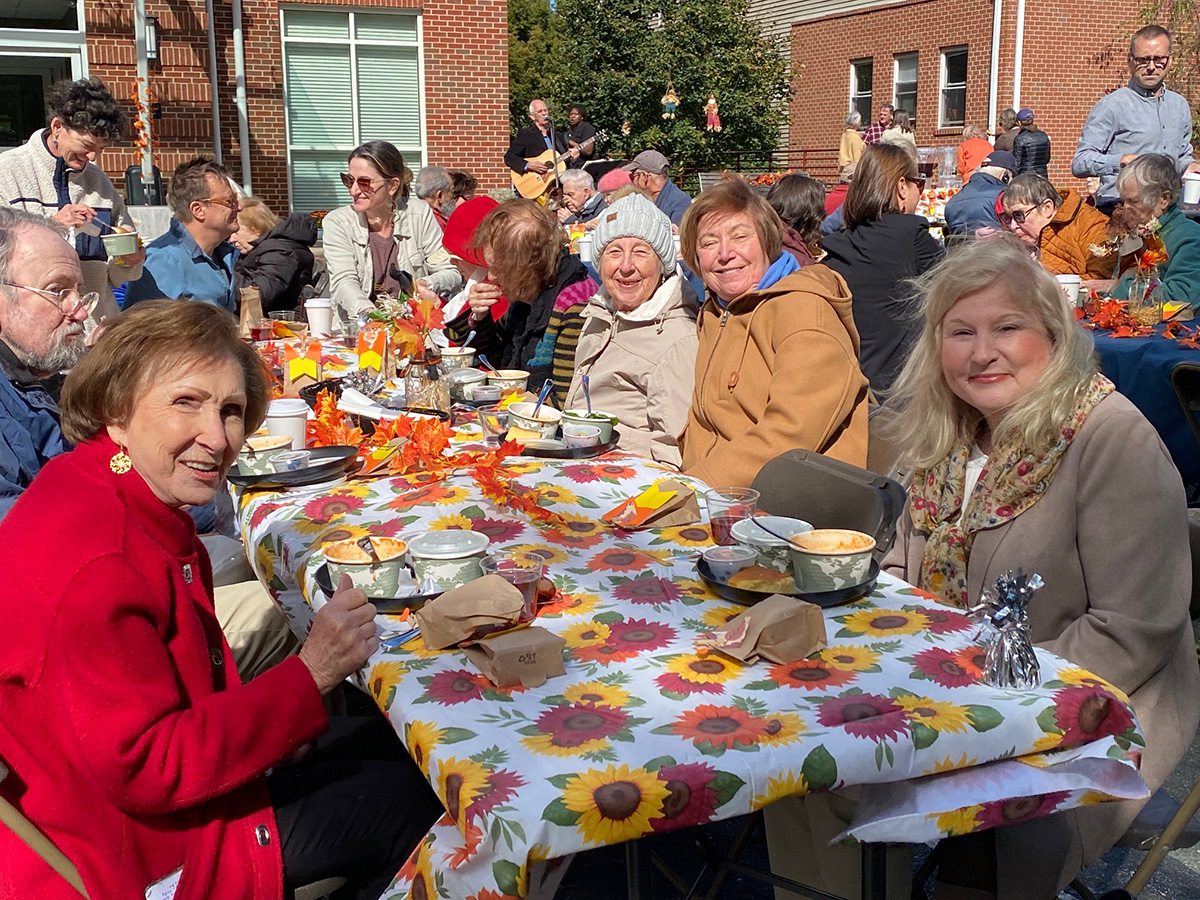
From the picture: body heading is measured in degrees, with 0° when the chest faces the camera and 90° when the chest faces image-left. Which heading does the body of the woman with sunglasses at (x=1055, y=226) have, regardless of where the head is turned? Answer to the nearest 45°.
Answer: approximately 45°

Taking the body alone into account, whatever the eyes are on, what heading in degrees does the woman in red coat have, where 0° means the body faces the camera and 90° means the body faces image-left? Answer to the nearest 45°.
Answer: approximately 270°

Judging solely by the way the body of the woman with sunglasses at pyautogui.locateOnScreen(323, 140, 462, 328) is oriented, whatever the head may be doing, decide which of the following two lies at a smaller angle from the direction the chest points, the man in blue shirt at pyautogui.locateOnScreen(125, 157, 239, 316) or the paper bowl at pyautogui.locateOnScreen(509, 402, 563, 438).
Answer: the paper bowl

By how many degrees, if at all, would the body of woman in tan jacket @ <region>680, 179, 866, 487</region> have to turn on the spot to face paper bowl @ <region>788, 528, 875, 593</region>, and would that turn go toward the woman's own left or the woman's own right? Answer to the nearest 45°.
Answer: approximately 45° to the woman's own left

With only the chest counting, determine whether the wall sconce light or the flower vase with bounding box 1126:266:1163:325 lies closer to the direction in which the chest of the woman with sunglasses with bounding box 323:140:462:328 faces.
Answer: the flower vase

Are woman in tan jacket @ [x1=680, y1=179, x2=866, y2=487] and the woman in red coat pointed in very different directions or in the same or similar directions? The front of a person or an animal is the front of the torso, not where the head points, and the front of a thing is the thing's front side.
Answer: very different directions

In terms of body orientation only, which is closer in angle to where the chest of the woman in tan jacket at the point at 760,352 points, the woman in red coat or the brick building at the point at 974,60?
the woman in red coat

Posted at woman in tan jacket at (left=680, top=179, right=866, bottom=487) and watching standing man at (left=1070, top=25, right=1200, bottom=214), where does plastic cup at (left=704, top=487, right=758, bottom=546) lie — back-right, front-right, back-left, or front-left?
back-right

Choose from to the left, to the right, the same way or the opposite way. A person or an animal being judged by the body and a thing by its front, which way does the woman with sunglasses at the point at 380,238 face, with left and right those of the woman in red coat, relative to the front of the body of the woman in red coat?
to the right
